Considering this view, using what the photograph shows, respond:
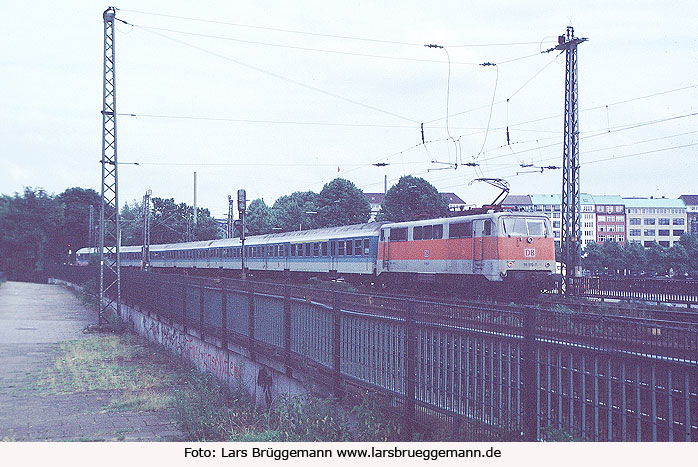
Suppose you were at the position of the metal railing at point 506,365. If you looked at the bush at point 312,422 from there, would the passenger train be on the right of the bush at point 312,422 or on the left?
right

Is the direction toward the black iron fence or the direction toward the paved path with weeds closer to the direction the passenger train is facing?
the black iron fence

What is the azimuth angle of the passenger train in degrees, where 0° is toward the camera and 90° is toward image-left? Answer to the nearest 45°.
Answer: approximately 315°

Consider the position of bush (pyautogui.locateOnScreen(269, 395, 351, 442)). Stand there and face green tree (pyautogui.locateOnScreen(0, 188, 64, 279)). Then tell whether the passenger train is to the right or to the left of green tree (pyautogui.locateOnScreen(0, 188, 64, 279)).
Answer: right

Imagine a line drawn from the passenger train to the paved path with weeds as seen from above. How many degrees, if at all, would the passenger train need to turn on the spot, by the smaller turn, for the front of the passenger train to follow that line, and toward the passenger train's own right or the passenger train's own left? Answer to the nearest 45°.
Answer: approximately 90° to the passenger train's own right

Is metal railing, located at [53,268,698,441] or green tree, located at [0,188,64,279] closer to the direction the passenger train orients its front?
the metal railing

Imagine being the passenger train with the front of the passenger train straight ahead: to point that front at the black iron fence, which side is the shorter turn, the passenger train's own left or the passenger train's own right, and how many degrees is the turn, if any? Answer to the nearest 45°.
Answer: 0° — it already faces it

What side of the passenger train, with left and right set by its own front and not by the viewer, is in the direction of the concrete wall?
right

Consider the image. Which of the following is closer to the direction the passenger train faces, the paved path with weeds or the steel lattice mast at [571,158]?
the steel lattice mast

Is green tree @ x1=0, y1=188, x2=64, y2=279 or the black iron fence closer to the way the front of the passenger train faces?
the black iron fence

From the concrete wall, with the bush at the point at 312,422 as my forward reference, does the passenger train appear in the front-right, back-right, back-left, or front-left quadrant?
back-left

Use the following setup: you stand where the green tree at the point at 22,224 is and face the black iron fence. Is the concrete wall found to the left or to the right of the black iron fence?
right
